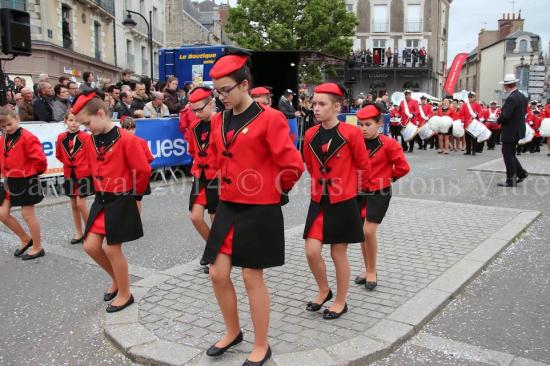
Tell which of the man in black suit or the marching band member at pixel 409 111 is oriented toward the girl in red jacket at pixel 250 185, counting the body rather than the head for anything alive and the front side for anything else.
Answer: the marching band member

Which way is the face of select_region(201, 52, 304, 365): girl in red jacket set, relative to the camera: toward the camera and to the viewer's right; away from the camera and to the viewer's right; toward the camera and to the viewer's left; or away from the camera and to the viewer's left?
toward the camera and to the viewer's left

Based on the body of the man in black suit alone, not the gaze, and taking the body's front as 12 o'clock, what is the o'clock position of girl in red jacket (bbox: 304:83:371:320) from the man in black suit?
The girl in red jacket is roughly at 8 o'clock from the man in black suit.

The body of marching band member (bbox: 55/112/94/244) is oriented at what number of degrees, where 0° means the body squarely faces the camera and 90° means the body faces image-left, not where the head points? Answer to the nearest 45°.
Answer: approximately 45°

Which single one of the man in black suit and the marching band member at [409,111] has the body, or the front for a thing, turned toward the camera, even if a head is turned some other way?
the marching band member

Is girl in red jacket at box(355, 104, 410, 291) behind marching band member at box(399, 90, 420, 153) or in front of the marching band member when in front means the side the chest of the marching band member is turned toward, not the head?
in front

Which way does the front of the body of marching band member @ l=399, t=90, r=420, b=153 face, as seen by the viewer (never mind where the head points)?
toward the camera

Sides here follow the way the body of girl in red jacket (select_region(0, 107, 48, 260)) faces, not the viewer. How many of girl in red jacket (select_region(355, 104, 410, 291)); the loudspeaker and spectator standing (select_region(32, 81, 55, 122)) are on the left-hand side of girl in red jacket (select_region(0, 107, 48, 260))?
1

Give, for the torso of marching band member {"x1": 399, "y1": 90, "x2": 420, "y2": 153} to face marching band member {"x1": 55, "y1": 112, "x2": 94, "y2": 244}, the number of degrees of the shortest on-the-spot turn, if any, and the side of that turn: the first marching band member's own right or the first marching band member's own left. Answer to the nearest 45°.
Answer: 0° — they already face them

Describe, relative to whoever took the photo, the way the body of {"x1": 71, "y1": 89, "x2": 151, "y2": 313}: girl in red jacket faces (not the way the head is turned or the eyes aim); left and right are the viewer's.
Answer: facing the viewer and to the left of the viewer

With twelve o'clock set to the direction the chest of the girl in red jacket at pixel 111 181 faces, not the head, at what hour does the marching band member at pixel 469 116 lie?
The marching band member is roughly at 6 o'clock from the girl in red jacket.

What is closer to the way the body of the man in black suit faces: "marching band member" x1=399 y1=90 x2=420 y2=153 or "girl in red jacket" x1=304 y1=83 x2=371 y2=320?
the marching band member

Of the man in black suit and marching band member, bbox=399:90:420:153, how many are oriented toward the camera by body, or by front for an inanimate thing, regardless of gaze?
1

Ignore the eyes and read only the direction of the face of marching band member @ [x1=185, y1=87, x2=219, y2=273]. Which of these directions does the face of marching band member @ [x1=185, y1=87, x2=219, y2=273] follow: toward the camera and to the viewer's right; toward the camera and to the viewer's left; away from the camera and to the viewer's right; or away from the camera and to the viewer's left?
toward the camera and to the viewer's left

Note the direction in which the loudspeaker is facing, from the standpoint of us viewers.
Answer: facing the viewer and to the right of the viewer
